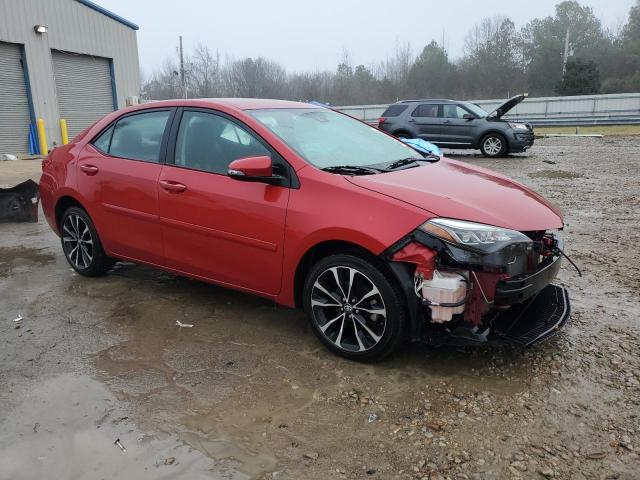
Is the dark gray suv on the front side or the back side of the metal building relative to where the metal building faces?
on the front side

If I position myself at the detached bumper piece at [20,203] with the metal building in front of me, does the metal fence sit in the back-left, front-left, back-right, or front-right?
front-right

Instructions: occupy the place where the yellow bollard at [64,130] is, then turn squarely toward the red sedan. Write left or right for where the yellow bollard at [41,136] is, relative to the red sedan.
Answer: right

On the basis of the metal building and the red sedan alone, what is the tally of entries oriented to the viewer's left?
0

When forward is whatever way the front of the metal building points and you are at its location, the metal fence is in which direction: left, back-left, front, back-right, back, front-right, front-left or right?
front-left

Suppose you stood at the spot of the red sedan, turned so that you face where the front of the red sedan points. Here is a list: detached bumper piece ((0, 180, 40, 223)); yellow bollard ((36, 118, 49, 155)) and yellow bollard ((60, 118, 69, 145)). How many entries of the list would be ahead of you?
0

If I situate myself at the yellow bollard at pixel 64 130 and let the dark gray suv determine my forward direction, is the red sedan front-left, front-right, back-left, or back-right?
front-right

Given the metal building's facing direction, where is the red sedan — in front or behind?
in front

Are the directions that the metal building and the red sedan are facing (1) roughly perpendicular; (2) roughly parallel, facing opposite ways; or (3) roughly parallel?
roughly parallel

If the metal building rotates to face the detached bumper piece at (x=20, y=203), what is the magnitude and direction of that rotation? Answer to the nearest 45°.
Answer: approximately 45° to its right

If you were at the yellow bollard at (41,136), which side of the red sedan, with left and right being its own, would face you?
back

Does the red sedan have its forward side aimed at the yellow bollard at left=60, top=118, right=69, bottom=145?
no

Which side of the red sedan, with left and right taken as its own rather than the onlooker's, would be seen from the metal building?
back

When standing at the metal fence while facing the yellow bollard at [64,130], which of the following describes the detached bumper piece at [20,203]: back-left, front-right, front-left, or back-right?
front-left

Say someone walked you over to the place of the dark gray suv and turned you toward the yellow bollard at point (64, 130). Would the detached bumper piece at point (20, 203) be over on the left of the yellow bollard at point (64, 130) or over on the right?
left

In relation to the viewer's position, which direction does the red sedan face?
facing the viewer and to the right of the viewer
